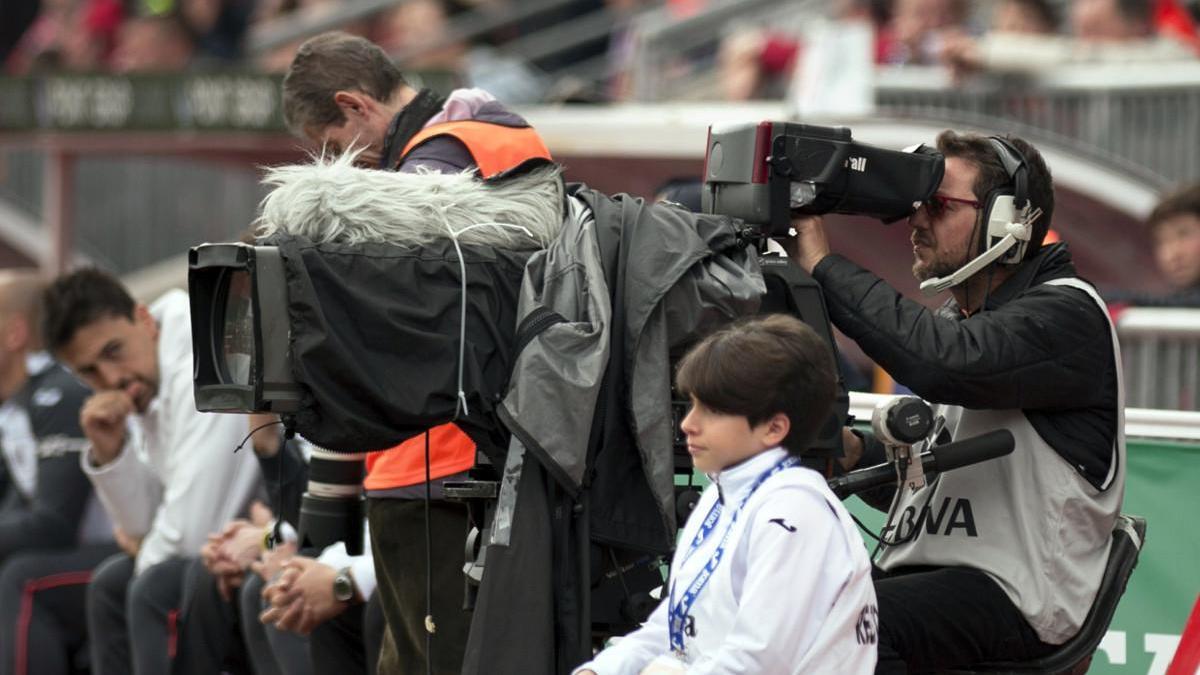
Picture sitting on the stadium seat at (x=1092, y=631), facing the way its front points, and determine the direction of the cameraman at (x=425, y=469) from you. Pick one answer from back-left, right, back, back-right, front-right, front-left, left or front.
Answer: front

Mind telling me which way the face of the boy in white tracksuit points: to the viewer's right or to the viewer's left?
to the viewer's left

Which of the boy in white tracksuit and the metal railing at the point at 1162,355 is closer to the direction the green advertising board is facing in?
the boy in white tracksuit

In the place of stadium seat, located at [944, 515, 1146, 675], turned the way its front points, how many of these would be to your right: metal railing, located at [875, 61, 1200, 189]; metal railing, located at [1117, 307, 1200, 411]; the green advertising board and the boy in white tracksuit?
3

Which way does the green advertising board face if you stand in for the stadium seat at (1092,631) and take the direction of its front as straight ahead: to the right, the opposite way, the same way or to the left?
to the left

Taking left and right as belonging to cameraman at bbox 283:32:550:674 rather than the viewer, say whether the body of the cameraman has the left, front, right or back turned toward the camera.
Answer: left

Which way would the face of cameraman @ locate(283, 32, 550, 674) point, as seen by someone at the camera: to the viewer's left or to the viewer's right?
to the viewer's left

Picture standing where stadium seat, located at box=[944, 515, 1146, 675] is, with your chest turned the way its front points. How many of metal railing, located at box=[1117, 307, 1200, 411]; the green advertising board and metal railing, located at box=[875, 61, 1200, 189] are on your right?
3

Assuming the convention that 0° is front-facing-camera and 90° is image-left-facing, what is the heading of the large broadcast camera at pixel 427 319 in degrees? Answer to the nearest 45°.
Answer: approximately 90°

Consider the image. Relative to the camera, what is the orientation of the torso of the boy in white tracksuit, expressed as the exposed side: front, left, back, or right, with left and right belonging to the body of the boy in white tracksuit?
left

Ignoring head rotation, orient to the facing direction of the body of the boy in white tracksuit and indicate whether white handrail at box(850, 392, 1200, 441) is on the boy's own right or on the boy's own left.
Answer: on the boy's own right

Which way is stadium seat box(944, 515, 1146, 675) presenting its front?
to the viewer's left

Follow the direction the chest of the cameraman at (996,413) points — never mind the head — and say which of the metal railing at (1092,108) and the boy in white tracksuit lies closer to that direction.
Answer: the boy in white tracksuit

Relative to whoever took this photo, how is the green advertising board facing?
facing the viewer

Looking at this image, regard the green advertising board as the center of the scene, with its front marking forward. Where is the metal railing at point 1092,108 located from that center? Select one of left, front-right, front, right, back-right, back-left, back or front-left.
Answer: back

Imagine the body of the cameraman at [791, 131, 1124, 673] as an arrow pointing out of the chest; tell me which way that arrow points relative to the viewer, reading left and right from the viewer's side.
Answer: facing to the left of the viewer

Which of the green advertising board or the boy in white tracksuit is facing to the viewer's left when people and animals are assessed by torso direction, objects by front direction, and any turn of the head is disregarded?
the boy in white tracksuit

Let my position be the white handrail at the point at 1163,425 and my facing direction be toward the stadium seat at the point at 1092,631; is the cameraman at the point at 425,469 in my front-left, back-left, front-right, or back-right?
front-right

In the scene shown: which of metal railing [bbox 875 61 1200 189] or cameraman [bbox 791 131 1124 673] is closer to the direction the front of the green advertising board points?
the cameraman
